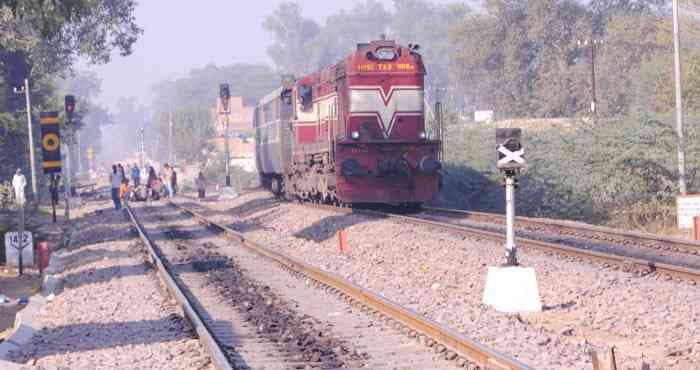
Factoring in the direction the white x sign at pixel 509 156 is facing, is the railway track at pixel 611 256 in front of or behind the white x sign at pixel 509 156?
behind

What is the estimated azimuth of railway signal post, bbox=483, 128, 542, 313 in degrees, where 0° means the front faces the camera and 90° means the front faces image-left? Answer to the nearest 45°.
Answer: approximately 0°

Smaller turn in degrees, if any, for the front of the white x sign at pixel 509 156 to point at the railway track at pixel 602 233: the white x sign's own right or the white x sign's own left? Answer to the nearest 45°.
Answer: approximately 180°

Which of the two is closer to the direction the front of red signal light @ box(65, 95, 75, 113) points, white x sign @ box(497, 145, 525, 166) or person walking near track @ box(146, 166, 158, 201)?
the white x sign

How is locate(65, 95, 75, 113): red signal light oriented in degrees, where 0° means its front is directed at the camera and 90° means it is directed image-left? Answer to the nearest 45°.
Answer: approximately 0°

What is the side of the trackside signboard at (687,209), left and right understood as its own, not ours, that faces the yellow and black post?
right

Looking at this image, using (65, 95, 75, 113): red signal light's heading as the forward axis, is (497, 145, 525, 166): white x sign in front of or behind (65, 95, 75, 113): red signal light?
in front
